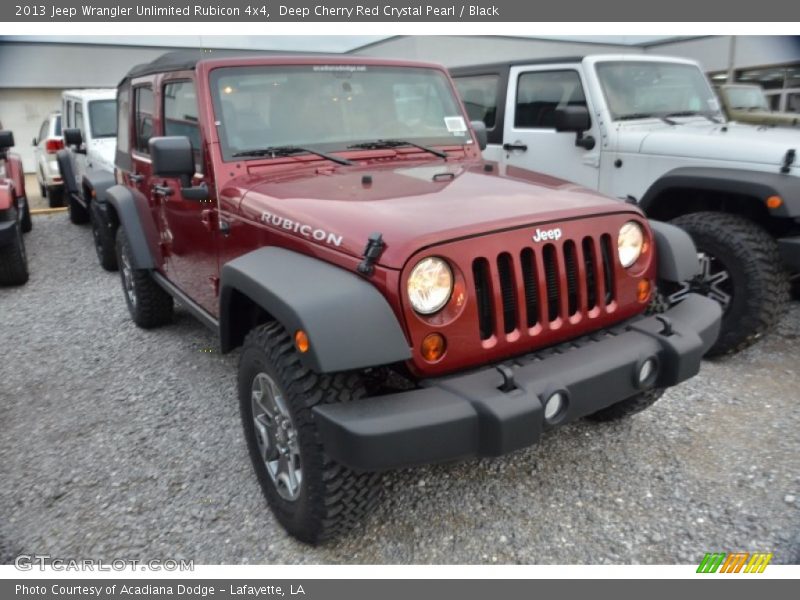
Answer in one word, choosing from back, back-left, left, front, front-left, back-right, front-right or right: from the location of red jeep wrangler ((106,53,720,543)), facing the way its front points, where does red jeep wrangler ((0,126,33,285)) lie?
back

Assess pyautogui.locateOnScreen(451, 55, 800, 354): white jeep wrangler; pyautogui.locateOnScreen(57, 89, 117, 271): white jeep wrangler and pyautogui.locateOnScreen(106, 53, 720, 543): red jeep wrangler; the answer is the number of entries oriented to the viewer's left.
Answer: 0

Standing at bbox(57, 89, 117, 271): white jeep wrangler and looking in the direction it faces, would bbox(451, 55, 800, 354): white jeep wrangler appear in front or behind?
in front

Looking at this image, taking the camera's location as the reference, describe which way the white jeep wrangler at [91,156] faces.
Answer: facing the viewer and to the right of the viewer

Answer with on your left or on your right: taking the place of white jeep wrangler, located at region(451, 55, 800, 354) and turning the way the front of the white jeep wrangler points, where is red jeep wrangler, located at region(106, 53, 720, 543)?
on your right

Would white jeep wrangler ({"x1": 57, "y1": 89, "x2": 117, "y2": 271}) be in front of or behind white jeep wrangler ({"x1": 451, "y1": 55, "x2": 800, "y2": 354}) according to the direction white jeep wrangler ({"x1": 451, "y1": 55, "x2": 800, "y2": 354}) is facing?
behind

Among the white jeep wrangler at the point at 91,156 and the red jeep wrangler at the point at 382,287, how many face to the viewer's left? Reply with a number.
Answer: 0

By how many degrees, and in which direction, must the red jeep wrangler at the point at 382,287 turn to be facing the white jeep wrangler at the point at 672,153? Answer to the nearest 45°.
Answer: approximately 90° to its left

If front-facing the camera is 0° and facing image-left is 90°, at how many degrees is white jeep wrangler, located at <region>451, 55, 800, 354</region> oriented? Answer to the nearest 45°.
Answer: approximately 315°

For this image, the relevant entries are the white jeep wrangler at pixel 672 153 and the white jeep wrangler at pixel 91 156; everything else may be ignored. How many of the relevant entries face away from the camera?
0

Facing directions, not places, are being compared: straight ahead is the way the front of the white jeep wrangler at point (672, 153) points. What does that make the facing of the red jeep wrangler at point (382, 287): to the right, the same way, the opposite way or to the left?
the same way

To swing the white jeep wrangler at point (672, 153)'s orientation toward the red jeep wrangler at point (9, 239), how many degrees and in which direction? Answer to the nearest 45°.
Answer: approximately 135° to its right

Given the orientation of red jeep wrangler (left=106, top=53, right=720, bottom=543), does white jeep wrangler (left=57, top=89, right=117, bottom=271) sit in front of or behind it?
behind
